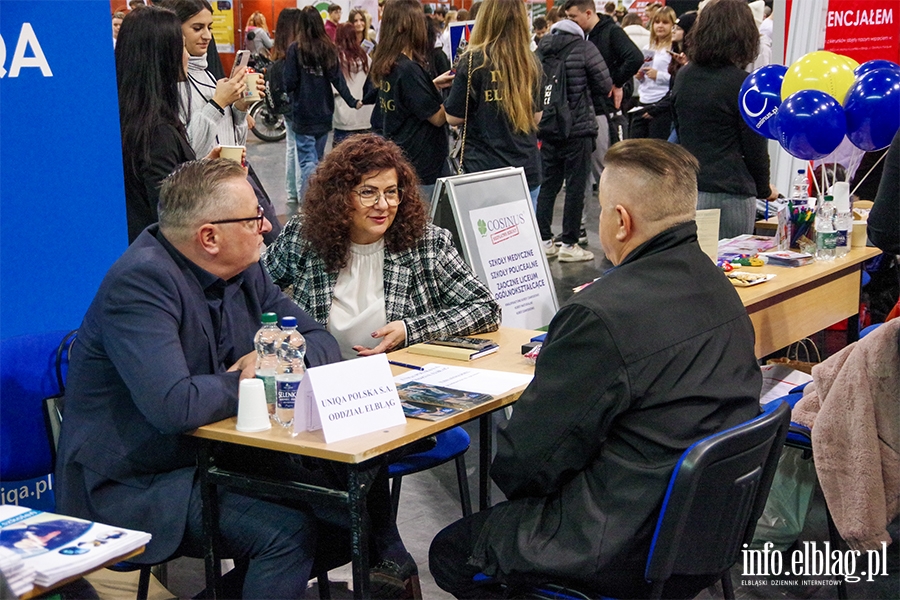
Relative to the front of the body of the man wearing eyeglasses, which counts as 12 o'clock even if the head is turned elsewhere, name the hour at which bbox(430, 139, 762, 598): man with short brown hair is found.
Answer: The man with short brown hair is roughly at 1 o'clock from the man wearing eyeglasses.

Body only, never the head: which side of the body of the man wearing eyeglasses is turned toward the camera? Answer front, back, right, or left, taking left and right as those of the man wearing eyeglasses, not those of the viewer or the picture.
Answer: right

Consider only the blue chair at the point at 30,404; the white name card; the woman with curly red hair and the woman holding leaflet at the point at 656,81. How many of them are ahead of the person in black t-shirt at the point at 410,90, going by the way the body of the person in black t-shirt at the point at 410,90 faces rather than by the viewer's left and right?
1

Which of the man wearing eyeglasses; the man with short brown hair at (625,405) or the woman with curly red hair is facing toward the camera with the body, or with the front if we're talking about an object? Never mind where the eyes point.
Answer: the woman with curly red hair

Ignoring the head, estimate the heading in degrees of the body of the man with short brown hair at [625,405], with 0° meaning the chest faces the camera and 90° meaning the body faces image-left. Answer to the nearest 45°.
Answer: approximately 135°

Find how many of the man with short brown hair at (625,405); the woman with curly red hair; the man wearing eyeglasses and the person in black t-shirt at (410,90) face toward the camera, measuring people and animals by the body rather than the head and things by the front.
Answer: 1

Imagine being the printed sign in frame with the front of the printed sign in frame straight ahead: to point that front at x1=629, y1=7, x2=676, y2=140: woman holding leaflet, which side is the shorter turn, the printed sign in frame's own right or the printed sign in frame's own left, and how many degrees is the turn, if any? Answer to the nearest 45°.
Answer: approximately 135° to the printed sign in frame's own left

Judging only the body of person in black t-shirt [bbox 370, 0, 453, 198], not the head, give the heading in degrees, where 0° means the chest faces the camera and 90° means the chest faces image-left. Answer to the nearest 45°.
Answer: approximately 225°

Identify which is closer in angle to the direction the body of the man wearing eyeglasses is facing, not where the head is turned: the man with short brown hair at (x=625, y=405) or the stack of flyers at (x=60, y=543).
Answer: the man with short brown hair

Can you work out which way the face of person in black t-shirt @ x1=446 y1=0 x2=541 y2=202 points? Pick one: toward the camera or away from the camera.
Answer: away from the camera

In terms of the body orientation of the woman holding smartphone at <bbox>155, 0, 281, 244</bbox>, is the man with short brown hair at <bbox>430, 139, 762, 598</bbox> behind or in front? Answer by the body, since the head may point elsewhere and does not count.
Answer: in front

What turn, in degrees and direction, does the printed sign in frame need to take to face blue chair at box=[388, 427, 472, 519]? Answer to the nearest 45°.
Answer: approximately 45° to its right

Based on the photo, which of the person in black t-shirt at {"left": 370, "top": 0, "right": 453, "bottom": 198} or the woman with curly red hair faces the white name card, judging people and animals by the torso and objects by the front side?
the woman with curly red hair

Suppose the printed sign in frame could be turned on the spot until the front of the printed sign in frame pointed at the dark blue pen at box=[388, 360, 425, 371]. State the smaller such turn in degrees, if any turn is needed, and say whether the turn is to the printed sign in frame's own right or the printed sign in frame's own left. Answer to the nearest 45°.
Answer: approximately 45° to the printed sign in frame's own right

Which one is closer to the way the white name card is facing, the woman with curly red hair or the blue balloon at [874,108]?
the blue balloon

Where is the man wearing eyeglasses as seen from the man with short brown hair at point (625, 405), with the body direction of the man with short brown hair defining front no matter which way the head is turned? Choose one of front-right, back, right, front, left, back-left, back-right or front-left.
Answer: front-left

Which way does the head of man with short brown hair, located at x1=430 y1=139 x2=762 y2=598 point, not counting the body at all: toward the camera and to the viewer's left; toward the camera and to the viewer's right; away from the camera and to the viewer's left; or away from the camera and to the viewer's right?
away from the camera and to the viewer's left
